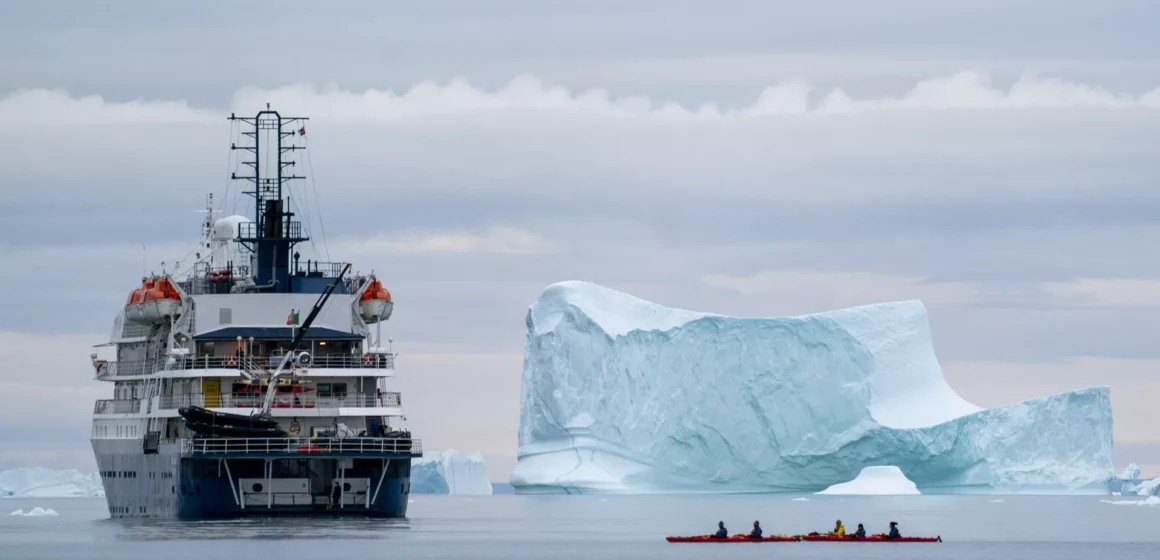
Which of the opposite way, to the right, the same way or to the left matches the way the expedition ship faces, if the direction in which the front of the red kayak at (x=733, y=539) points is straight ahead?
to the right

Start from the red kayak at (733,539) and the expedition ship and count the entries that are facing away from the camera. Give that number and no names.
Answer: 1

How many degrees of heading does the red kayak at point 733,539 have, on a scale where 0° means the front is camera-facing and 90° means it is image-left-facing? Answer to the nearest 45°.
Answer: approximately 90°

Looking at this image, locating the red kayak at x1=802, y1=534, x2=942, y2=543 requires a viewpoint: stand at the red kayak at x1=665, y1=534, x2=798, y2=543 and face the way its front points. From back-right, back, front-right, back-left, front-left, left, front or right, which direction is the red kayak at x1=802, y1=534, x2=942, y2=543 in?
back

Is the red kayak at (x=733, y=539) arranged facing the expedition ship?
no

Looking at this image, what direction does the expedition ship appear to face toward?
away from the camera

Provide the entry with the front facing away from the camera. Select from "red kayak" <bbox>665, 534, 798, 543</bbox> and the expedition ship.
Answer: the expedition ship

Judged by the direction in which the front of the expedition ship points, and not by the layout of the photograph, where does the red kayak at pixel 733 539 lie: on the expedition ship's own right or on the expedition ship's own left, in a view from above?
on the expedition ship's own right

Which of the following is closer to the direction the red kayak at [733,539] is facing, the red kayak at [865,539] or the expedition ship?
the expedition ship
